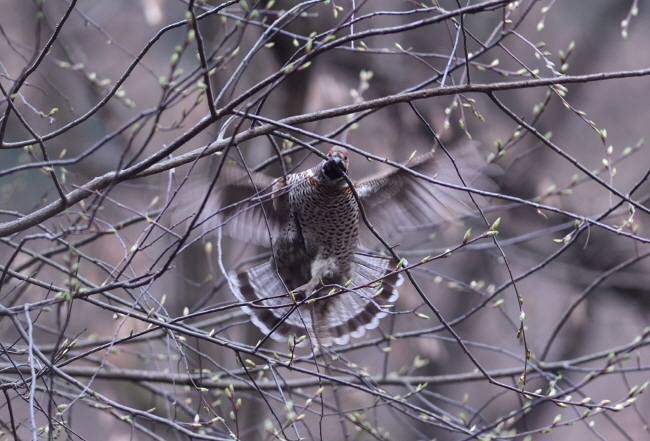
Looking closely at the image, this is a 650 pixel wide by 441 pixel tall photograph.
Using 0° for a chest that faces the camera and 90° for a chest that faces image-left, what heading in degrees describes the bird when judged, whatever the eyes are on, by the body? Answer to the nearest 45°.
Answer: approximately 0°
